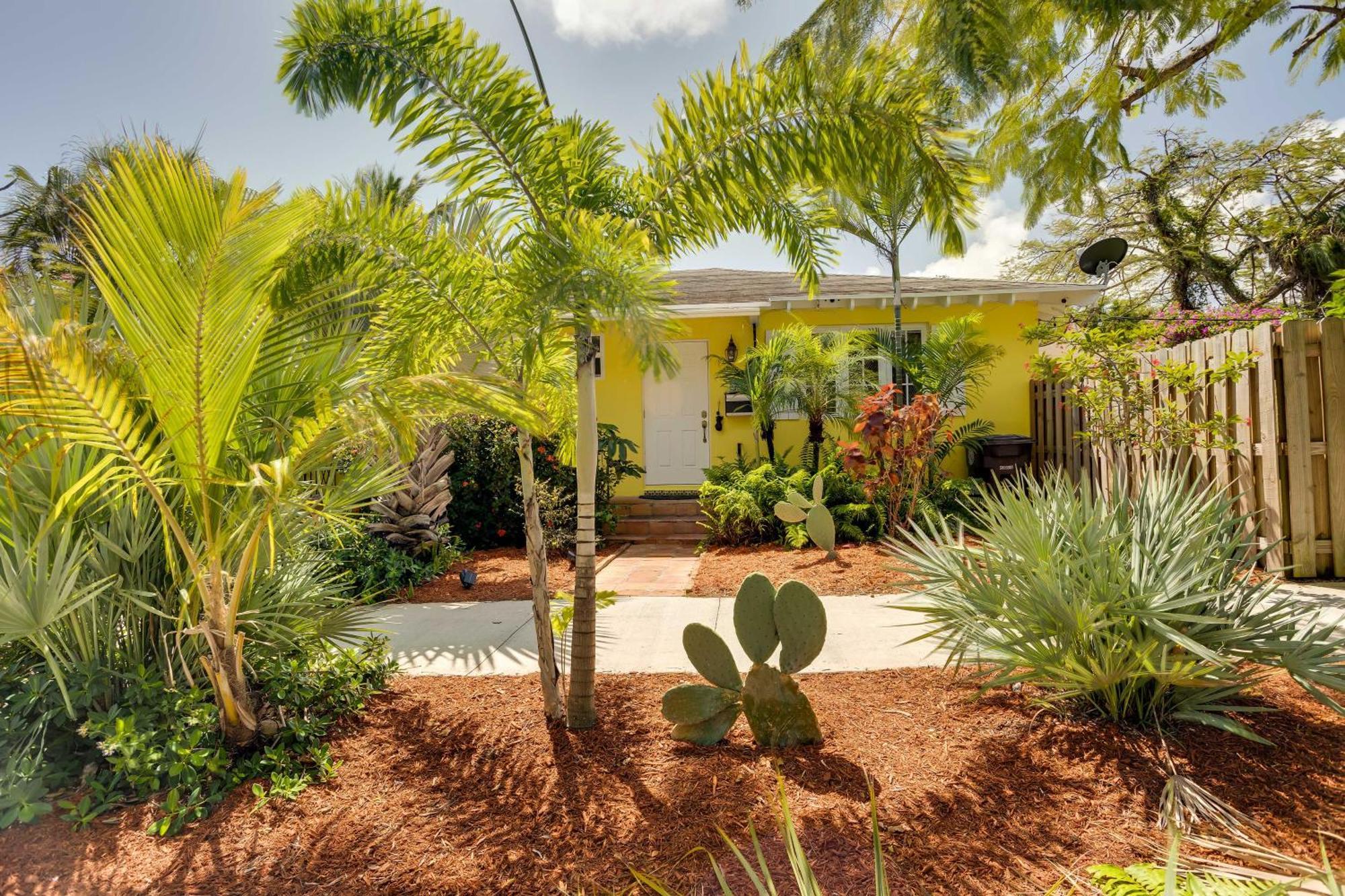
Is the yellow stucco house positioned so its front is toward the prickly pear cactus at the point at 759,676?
yes

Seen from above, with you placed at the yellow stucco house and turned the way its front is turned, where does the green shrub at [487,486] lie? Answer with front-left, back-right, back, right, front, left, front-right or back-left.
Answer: front-right

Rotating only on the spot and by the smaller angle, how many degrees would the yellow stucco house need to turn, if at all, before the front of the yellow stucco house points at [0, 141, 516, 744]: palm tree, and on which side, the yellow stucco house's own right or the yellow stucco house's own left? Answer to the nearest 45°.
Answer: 0° — it already faces it

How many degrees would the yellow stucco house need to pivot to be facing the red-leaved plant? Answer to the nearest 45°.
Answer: approximately 45° to its left

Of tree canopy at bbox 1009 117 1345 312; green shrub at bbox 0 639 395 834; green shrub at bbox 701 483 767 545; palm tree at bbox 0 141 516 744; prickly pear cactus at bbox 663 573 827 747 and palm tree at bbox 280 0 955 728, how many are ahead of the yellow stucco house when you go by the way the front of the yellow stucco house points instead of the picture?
5

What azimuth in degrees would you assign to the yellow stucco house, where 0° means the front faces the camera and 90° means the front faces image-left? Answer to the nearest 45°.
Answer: approximately 0°

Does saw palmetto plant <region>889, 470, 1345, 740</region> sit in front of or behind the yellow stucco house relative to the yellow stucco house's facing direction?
in front

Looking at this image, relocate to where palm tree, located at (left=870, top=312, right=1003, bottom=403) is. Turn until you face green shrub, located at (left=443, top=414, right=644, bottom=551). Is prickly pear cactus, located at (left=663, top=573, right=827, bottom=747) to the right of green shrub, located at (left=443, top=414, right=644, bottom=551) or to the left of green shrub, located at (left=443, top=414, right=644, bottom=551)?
left

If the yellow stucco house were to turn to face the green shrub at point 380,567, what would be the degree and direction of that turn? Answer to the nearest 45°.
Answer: approximately 45° to its right

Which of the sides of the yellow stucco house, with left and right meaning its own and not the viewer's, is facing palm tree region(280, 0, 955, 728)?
front

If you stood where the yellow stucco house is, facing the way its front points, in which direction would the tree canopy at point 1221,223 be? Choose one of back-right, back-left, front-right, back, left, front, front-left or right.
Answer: back-left

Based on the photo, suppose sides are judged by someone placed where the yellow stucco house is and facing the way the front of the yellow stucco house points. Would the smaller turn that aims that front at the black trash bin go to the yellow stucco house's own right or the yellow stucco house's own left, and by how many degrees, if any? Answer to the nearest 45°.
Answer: approximately 90° to the yellow stucco house's own left

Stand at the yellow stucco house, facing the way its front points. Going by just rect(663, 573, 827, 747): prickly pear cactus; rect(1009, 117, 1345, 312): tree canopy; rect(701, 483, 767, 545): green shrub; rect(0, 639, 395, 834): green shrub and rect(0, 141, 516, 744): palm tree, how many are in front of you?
4

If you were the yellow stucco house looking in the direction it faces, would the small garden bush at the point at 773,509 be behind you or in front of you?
in front
